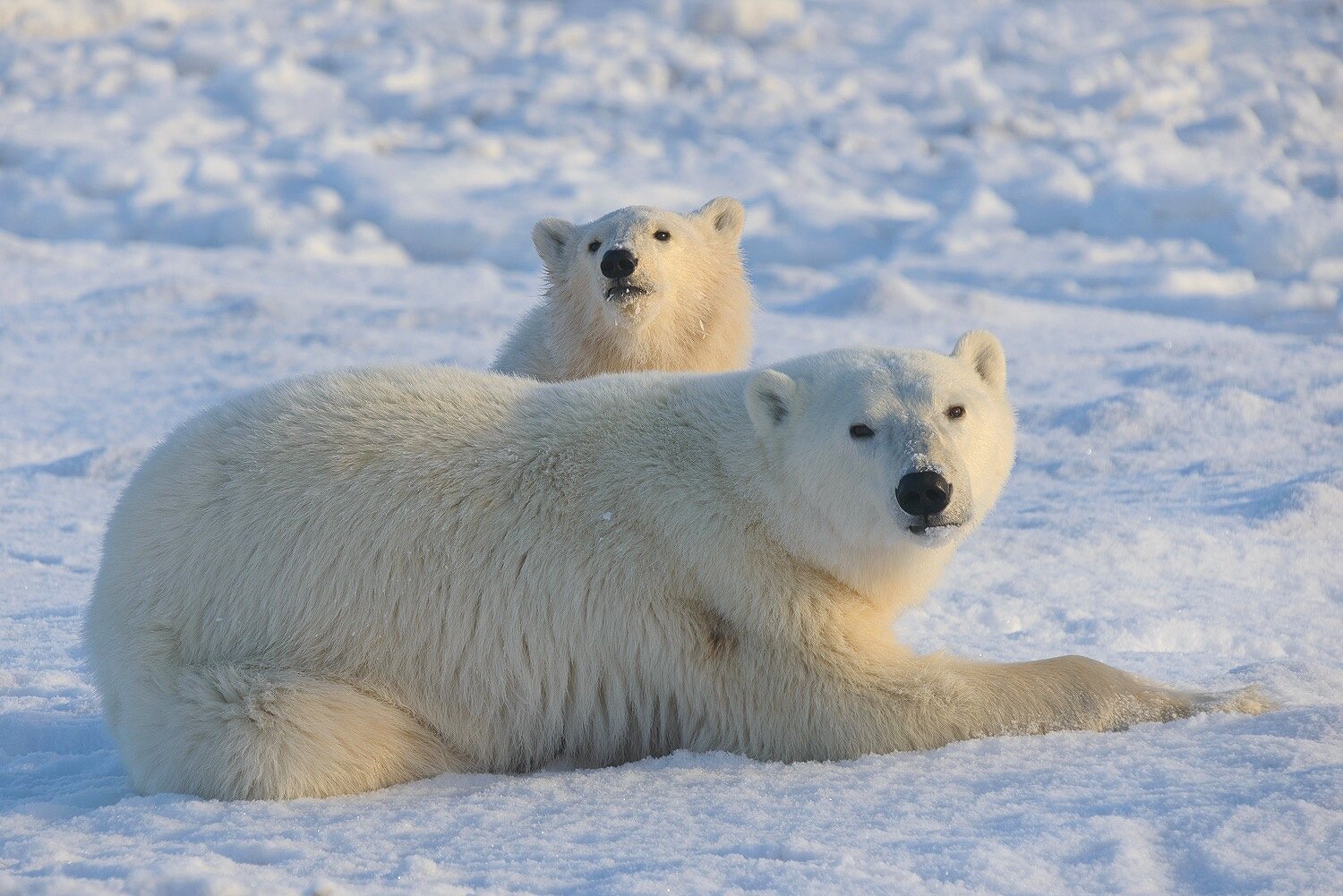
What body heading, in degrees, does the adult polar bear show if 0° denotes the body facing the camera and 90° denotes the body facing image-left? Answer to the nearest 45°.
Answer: approximately 270°

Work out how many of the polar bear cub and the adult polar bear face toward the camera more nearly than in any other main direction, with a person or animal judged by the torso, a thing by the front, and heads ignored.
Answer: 1

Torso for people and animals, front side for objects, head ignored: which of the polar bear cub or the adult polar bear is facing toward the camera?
the polar bear cub

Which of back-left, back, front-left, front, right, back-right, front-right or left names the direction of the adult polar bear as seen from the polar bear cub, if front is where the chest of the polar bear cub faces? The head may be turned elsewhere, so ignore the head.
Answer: front

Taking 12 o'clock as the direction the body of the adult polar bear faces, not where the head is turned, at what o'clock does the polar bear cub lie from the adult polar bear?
The polar bear cub is roughly at 9 o'clock from the adult polar bear.

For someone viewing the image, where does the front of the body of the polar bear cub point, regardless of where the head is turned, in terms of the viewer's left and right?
facing the viewer

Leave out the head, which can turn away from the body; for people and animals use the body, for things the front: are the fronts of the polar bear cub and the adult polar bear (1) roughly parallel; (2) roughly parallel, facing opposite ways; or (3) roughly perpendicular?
roughly perpendicular
